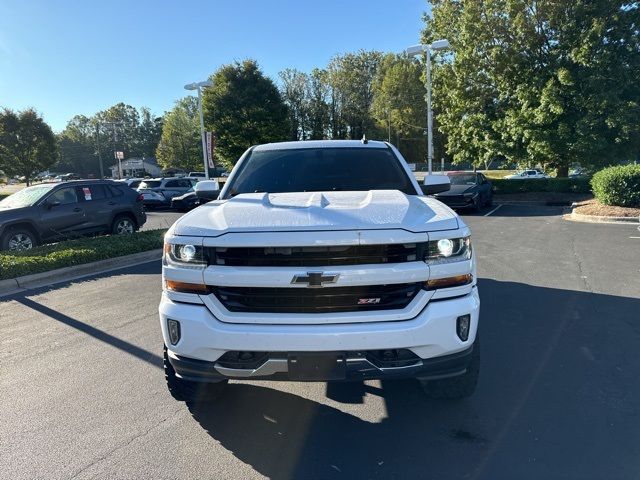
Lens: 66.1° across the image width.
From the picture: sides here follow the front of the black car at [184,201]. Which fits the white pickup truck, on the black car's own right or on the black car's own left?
on the black car's own left

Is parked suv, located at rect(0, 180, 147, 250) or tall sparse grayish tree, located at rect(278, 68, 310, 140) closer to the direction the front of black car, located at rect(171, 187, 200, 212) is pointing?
the parked suv

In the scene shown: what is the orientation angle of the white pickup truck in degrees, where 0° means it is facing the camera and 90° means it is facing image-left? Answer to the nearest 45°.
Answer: approximately 0°

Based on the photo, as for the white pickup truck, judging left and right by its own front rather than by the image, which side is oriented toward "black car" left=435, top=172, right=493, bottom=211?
back

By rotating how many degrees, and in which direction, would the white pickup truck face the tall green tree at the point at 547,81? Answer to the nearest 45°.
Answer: approximately 135° to its left

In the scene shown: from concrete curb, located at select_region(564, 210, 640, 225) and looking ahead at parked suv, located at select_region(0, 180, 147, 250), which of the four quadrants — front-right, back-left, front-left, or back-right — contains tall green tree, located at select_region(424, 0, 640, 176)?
back-right

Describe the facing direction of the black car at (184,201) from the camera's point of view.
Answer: facing the viewer and to the left of the viewer

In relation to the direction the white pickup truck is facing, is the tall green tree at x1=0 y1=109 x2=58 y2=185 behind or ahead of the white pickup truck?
behind
